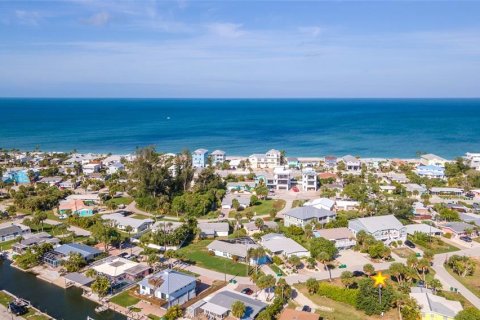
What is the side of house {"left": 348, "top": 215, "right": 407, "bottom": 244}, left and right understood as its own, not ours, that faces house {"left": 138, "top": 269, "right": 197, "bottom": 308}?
right

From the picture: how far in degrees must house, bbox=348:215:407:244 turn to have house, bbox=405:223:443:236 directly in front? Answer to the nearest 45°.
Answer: approximately 90° to its left

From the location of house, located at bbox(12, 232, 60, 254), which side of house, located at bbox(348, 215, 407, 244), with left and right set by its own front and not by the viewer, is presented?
right

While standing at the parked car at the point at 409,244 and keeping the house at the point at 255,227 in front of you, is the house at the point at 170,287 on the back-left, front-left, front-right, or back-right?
front-left

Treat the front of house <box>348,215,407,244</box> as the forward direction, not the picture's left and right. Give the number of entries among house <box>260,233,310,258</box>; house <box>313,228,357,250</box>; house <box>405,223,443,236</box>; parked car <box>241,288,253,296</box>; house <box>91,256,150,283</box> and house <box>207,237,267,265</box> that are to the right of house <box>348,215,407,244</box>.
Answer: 5

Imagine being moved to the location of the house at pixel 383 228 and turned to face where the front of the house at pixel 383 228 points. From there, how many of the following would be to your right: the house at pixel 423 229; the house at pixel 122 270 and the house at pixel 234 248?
2

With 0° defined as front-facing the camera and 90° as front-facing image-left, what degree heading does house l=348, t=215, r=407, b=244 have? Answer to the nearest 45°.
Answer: approximately 315°

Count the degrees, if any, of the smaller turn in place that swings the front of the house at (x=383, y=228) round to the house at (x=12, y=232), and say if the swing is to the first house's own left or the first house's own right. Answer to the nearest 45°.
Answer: approximately 135° to the first house's own right

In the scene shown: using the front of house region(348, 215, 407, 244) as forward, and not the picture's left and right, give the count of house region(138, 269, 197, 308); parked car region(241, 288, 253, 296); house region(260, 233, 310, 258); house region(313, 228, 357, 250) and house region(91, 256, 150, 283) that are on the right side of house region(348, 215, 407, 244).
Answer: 5

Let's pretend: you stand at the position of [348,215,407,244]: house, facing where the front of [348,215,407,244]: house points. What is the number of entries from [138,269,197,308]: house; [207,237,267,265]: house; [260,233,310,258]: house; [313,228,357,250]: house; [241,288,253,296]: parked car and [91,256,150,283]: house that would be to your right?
6

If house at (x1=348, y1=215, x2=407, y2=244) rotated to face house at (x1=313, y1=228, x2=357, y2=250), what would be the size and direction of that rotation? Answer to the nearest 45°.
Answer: approximately 90° to its right

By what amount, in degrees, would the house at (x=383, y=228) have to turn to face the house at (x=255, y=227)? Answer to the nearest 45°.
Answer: approximately 135° to its right

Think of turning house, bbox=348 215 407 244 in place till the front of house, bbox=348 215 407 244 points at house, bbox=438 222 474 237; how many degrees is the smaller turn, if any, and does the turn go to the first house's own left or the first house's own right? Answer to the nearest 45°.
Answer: approximately 90° to the first house's own left

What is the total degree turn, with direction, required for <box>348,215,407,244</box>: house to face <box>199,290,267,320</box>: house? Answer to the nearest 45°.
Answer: approximately 90° to its right

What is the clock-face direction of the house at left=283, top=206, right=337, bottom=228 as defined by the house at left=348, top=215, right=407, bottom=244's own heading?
the house at left=283, top=206, right=337, bottom=228 is roughly at 5 o'clock from the house at left=348, top=215, right=407, bottom=244.

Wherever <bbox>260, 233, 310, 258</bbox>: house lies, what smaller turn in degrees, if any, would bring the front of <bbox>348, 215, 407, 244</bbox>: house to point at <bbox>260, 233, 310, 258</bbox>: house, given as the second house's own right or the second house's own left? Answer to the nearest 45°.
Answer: approximately 90° to the second house's own right
